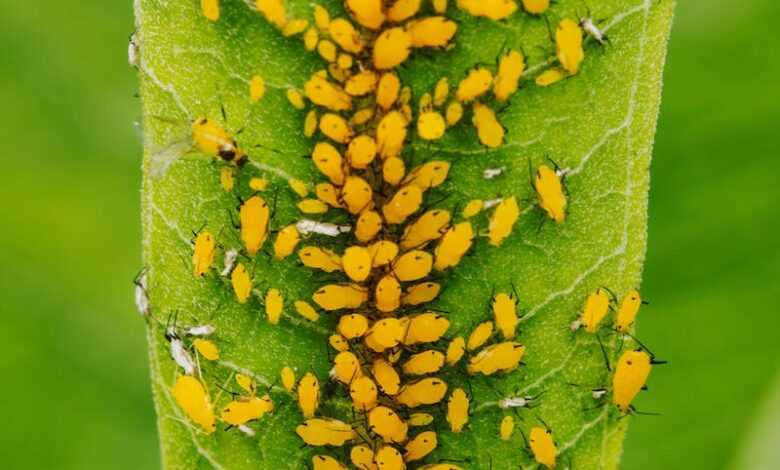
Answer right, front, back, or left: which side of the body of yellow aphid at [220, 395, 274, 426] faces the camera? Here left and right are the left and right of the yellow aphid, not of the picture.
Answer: right

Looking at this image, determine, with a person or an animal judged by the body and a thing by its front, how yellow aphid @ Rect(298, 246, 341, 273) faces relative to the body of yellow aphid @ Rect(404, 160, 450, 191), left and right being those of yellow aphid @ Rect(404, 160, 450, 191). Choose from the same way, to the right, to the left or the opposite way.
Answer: the opposite way

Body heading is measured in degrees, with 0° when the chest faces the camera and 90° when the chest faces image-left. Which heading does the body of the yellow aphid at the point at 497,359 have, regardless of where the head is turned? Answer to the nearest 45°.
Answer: approximately 90°

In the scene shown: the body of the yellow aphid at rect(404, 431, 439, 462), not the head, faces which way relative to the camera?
to the viewer's left
